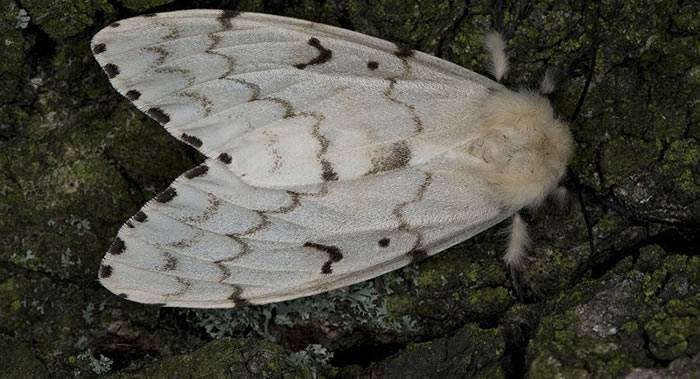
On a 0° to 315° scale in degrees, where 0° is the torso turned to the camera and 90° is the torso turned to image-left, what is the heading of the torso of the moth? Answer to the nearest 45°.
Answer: approximately 270°
